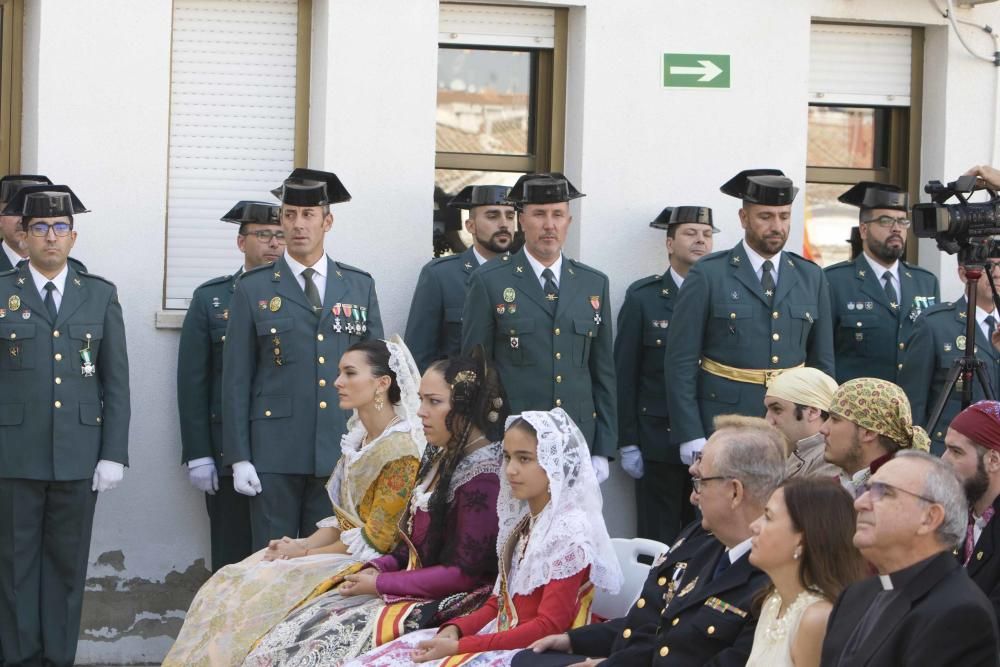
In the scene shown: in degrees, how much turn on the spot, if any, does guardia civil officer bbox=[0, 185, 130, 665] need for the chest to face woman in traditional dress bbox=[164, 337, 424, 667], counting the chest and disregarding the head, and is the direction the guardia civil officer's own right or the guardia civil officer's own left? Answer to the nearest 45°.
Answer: approximately 45° to the guardia civil officer's own left

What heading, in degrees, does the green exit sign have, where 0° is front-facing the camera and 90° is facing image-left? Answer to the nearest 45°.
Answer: approximately 0°

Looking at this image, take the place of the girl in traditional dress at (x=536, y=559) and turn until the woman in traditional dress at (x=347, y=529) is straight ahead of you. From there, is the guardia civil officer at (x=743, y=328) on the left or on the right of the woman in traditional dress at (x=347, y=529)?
right

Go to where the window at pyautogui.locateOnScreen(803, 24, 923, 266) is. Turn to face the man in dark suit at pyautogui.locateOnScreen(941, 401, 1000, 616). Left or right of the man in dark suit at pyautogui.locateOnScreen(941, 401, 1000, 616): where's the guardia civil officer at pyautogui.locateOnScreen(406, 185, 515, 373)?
right

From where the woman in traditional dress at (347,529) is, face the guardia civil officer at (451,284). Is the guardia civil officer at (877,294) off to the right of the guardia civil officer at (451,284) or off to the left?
right

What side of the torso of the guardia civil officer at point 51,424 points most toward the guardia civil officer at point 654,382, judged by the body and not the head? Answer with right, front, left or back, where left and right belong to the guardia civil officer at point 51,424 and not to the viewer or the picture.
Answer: left

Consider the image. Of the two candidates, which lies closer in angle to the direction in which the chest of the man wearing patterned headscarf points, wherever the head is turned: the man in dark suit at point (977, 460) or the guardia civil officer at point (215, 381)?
the guardia civil officer
